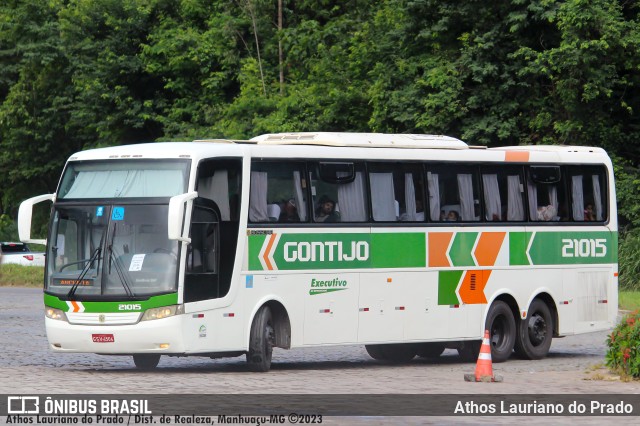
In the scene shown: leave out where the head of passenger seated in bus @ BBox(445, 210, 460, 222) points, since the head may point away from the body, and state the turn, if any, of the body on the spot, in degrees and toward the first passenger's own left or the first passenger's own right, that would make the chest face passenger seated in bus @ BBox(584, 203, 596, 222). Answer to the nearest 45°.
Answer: approximately 180°

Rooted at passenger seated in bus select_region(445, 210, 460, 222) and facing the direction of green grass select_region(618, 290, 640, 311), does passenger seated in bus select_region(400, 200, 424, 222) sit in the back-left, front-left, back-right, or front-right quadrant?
back-left

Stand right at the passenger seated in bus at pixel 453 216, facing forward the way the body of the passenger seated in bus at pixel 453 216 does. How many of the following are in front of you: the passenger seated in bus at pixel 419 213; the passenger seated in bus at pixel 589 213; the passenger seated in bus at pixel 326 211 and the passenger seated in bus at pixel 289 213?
3

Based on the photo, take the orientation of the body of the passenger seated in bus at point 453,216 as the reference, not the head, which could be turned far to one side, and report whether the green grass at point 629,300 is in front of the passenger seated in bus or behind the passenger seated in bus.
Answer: behind

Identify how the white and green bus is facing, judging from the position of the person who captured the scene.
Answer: facing the viewer and to the left of the viewer

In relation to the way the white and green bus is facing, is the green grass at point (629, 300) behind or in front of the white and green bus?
behind

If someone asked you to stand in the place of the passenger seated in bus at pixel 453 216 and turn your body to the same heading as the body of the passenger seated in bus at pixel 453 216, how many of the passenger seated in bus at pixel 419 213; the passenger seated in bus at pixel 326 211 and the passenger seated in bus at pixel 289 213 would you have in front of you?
3

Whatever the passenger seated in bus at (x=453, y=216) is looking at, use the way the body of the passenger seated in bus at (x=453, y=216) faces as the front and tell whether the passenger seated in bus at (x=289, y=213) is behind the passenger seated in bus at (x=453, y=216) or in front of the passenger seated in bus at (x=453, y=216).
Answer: in front

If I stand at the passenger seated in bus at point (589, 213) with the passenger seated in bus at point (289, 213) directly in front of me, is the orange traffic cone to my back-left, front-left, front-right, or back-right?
front-left
